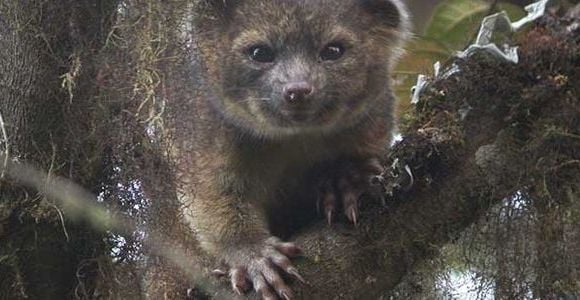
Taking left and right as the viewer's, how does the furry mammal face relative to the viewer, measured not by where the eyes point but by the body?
facing the viewer

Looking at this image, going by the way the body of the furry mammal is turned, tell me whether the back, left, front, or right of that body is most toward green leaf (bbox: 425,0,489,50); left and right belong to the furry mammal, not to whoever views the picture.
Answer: left

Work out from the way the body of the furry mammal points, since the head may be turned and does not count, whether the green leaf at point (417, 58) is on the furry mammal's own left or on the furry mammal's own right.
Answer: on the furry mammal's own left

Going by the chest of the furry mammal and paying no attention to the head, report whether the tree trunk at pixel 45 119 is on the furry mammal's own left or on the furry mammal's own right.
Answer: on the furry mammal's own right
